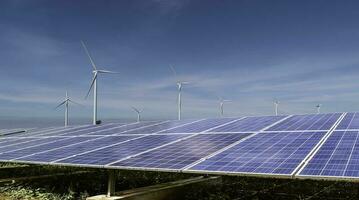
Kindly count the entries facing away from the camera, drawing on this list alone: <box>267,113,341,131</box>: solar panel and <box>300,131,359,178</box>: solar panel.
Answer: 0

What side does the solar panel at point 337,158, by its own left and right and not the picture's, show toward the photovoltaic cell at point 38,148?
right

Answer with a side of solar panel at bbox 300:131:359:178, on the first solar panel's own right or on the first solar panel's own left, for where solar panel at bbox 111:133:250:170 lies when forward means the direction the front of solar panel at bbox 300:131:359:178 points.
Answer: on the first solar panel's own right

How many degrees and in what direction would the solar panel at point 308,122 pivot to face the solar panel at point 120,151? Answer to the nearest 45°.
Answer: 0° — it already faces it

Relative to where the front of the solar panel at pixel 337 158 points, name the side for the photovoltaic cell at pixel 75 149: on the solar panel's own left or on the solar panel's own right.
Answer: on the solar panel's own right

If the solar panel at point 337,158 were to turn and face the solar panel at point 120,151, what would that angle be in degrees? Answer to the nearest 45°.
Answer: approximately 90° to its right

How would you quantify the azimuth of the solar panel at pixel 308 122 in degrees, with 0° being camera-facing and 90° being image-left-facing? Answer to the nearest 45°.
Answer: approximately 45°

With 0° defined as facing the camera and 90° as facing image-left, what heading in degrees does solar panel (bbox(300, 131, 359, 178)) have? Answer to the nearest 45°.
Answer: approximately 0°
